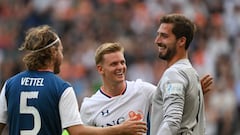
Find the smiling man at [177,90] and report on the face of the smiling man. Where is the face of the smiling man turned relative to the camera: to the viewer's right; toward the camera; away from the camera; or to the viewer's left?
to the viewer's left

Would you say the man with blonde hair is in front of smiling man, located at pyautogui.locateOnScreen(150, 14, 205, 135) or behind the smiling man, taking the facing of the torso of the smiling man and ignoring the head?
in front
